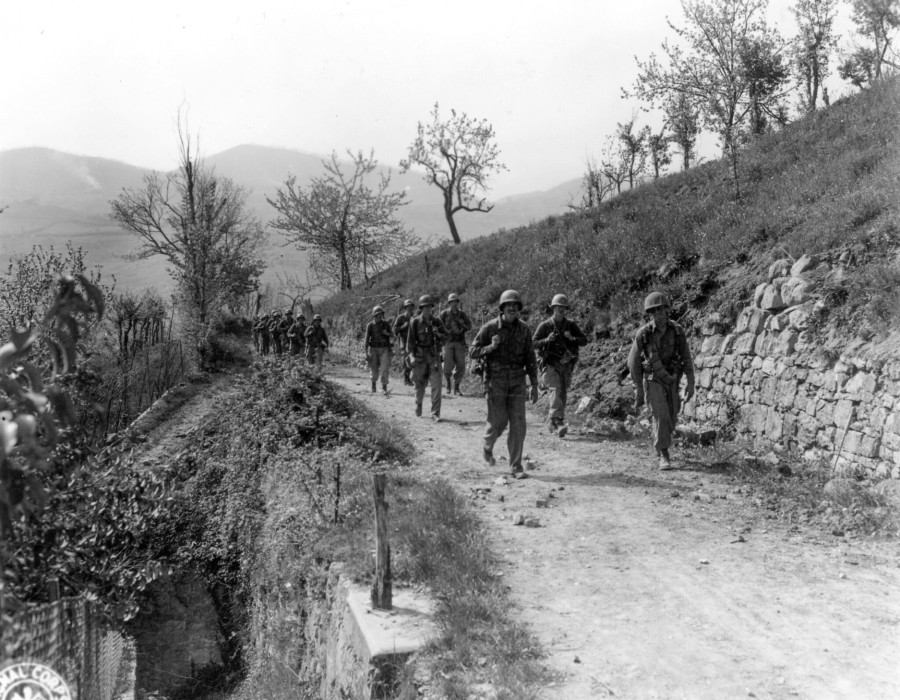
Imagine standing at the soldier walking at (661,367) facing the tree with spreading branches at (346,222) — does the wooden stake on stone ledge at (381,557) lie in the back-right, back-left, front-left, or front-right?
back-left

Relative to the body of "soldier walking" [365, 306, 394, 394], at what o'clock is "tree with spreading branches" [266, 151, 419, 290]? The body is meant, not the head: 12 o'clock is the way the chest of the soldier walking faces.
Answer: The tree with spreading branches is roughly at 6 o'clock from the soldier walking.

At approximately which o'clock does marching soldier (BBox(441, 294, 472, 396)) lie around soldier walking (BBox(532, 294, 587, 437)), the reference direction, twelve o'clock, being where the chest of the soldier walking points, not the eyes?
The marching soldier is roughly at 5 o'clock from the soldier walking.

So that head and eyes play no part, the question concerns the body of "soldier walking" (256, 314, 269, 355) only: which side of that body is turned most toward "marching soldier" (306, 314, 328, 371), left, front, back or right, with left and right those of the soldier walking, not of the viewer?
front

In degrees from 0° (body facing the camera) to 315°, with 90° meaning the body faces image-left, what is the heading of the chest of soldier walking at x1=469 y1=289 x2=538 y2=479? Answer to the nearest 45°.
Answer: approximately 0°

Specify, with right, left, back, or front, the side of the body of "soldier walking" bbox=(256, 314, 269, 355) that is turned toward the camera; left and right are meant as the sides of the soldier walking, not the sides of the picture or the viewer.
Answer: front

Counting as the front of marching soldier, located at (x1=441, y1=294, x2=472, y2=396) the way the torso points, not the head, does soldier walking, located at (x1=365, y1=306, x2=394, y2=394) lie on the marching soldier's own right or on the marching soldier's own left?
on the marching soldier's own right

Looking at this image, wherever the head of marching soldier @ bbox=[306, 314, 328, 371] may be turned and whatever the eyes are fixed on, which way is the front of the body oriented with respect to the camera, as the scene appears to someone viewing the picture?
toward the camera

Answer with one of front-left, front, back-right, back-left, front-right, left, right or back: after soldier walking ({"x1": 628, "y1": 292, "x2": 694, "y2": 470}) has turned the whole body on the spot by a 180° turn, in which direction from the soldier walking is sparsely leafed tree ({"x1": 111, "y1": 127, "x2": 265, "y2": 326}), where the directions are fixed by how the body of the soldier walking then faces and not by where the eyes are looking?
front-left

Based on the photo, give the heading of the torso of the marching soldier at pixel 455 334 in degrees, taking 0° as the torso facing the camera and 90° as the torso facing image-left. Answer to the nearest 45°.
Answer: approximately 0°
